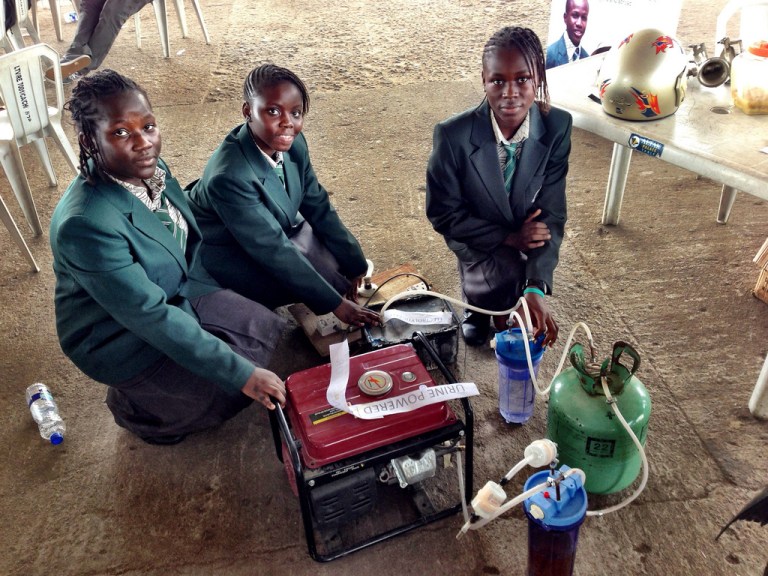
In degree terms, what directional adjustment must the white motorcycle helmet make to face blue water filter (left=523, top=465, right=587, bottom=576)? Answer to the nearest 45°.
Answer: approximately 135° to its right

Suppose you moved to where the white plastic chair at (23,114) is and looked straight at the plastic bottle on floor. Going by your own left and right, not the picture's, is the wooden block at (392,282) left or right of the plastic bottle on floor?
left

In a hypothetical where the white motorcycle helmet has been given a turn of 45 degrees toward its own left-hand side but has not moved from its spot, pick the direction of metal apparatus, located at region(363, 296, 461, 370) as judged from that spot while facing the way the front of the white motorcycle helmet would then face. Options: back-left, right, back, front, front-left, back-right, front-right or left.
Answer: back-left

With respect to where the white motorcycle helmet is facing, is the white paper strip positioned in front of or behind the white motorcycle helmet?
behind

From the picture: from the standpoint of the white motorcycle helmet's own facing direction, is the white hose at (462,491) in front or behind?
behind

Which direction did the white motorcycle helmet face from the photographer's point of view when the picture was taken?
facing away from the viewer and to the right of the viewer
